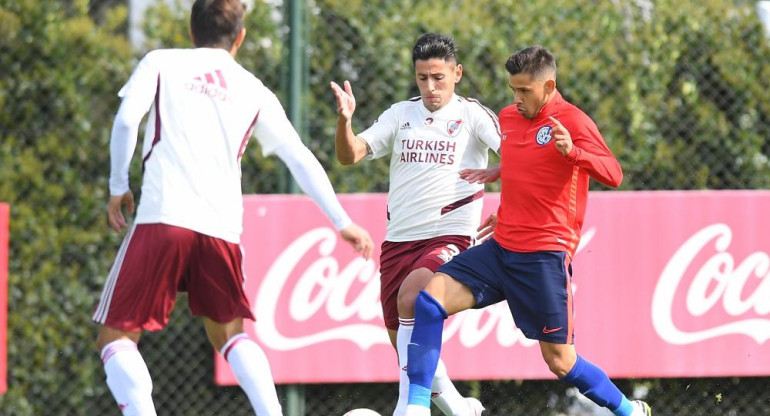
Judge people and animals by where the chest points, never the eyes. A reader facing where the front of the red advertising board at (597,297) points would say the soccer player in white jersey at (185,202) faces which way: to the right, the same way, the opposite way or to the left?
the opposite way

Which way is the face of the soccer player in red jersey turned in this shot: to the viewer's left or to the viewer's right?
to the viewer's left

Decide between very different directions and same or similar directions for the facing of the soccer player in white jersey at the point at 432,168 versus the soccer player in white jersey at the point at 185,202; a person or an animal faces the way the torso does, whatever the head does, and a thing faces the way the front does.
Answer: very different directions

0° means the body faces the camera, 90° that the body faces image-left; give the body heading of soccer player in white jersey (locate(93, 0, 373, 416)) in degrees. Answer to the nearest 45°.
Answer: approximately 180°

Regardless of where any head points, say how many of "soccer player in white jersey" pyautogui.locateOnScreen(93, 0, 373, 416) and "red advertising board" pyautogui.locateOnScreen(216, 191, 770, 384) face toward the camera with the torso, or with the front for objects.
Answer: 1

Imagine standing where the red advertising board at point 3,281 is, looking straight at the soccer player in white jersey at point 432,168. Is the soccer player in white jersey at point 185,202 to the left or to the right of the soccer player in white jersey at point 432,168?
right

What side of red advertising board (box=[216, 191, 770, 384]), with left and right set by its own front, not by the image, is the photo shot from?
front

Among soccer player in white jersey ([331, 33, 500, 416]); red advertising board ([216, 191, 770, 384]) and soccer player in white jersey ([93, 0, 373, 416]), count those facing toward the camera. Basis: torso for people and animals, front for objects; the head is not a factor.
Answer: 2

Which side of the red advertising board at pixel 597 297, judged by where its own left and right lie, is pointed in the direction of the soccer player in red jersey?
front

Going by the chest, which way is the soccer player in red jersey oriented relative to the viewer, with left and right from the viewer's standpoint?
facing the viewer and to the left of the viewer

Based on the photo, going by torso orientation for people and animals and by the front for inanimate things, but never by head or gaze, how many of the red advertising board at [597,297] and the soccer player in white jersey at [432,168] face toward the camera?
2

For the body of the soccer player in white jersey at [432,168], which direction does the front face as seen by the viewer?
toward the camera

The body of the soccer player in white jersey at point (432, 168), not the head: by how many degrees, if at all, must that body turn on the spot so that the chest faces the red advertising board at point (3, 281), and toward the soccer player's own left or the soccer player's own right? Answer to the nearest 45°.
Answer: approximately 90° to the soccer player's own right
